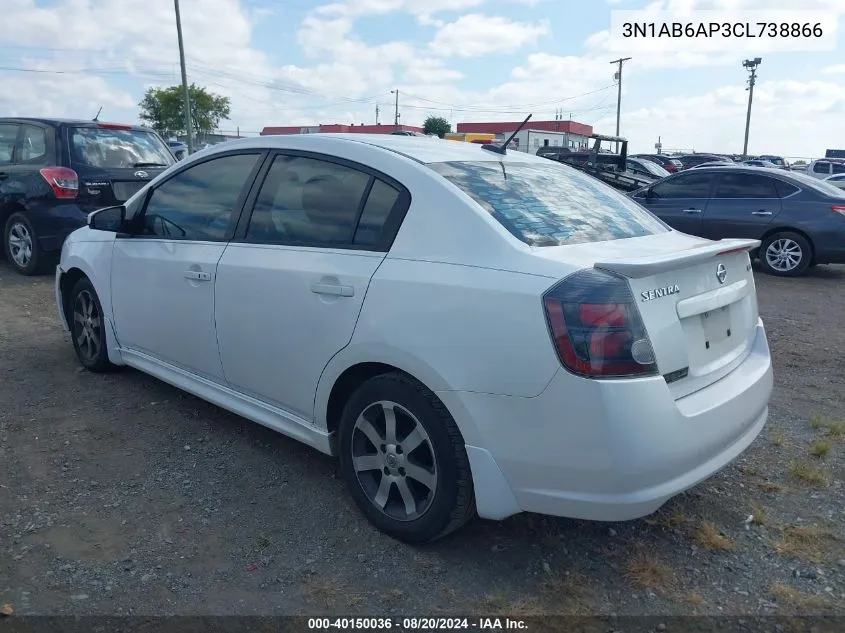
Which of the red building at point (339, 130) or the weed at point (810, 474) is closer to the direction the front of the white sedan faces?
the red building

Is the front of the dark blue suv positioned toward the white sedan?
no

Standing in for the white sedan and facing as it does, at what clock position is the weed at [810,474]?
The weed is roughly at 4 o'clock from the white sedan.

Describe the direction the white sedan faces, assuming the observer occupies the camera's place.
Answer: facing away from the viewer and to the left of the viewer

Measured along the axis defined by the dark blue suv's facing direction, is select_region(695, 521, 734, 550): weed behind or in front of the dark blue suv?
behind

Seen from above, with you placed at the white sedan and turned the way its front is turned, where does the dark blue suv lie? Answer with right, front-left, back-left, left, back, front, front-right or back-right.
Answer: front

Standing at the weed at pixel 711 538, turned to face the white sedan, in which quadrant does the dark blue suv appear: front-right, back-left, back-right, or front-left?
front-right

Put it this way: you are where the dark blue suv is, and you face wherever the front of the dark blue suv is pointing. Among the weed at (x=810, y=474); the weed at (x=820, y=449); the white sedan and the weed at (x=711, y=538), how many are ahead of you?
0

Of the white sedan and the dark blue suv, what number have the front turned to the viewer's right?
0

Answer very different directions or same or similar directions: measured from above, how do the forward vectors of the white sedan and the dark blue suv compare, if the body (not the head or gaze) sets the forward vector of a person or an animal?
same or similar directions

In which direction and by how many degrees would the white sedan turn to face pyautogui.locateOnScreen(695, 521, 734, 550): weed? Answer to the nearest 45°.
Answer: approximately 135° to its right

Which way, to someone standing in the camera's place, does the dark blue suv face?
facing away from the viewer and to the left of the viewer

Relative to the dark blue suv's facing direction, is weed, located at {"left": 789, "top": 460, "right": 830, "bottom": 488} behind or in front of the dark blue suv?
behind

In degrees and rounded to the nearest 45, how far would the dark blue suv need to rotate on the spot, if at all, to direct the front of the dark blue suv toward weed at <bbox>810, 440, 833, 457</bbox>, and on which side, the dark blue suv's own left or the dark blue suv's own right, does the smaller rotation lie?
approximately 180°
